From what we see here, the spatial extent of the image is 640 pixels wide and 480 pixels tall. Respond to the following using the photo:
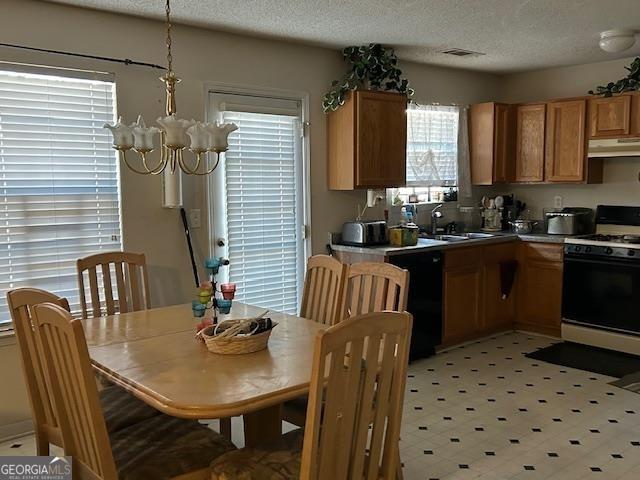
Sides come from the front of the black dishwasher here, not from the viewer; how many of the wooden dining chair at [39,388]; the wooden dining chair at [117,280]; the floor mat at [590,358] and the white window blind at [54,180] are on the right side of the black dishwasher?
3

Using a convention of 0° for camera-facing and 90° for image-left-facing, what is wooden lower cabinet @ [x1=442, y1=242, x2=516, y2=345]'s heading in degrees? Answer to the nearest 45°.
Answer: approximately 315°

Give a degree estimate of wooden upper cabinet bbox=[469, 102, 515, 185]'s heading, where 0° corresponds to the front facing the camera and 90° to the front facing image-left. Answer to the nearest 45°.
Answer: approximately 315°

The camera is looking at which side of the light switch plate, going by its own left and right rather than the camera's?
front

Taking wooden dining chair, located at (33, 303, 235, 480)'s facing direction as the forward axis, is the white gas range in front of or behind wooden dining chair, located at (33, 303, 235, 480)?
in front

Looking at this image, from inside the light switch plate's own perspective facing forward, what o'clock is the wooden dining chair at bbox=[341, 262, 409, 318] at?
The wooden dining chair is roughly at 11 o'clock from the light switch plate.

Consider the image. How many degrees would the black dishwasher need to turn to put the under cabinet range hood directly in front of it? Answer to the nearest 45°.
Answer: approximately 90° to its left

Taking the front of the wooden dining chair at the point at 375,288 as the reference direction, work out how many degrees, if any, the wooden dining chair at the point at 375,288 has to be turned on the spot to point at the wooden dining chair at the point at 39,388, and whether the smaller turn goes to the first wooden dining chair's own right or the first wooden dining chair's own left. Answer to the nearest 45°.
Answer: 0° — it already faces it

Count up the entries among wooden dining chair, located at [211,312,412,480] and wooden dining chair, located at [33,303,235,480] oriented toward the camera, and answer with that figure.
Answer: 0

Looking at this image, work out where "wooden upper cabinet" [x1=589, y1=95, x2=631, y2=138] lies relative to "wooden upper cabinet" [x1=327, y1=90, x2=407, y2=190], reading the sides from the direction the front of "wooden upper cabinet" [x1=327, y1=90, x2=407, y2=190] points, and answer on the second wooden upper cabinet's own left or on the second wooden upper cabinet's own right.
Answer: on the second wooden upper cabinet's own left

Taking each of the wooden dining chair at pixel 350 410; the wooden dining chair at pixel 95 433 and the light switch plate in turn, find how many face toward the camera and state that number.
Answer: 1

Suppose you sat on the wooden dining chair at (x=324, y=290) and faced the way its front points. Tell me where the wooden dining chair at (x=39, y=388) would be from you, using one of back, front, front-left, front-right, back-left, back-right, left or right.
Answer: front

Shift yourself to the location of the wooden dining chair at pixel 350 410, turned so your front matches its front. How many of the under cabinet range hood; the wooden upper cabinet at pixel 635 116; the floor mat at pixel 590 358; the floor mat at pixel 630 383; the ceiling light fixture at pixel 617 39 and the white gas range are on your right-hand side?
6

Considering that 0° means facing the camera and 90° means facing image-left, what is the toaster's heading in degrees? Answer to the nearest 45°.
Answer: approximately 315°
